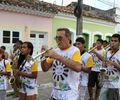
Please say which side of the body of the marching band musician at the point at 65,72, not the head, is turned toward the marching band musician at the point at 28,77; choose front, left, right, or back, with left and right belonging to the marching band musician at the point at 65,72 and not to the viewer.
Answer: right

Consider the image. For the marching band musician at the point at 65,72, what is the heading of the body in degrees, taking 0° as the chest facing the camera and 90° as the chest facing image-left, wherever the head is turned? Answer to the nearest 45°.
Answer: approximately 45°

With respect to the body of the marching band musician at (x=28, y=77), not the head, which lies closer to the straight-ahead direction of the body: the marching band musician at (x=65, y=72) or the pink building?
the marching band musician

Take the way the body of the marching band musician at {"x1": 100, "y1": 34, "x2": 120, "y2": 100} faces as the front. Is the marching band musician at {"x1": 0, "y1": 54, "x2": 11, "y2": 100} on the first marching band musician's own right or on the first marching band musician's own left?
on the first marching band musician's own right

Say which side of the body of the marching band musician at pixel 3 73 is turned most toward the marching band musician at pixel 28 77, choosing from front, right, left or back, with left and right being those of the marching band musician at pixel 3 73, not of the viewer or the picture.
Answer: left

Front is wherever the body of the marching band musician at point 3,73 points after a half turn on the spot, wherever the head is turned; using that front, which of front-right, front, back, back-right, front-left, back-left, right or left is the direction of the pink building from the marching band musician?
front-left

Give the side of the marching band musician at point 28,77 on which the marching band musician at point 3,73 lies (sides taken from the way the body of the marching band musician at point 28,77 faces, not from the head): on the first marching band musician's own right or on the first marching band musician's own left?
on the first marching band musician's own right
